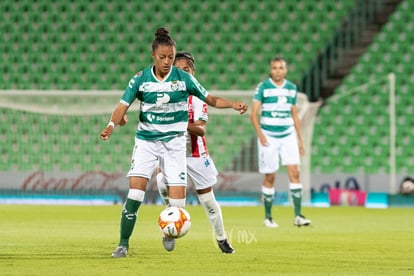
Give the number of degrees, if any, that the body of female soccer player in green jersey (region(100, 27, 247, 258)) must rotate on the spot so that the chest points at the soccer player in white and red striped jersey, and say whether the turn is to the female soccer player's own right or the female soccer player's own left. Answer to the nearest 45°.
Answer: approximately 135° to the female soccer player's own left

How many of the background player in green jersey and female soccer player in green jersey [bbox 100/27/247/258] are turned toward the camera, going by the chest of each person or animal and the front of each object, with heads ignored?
2

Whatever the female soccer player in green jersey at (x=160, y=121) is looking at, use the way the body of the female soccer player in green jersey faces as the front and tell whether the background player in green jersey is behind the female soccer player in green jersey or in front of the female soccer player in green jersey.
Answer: behind

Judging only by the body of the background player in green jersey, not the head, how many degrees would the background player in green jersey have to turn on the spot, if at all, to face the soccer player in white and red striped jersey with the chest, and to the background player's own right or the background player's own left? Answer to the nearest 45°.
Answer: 0° — they already face them

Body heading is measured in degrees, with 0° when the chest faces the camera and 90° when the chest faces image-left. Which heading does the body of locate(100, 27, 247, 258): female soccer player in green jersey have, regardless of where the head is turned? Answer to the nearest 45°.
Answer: approximately 0°

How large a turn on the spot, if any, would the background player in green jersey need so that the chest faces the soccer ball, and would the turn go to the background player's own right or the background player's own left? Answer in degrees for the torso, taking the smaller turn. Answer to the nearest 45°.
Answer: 0° — they already face it
